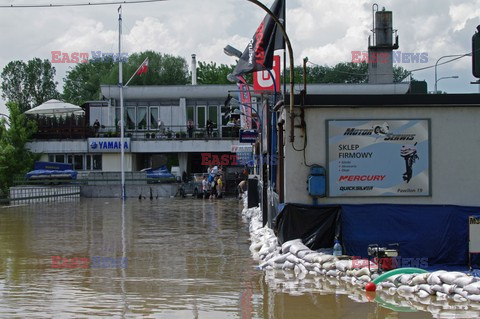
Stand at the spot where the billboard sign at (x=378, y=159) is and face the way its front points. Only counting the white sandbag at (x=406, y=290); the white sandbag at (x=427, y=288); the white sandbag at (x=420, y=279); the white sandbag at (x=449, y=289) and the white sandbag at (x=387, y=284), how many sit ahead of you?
5

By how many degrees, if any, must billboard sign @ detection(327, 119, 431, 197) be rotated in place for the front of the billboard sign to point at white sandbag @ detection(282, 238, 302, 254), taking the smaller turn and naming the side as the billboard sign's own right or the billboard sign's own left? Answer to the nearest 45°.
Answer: approximately 45° to the billboard sign's own right

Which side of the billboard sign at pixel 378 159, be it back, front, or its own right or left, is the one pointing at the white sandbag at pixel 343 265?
front

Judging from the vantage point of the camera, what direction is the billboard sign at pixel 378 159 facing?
facing the viewer

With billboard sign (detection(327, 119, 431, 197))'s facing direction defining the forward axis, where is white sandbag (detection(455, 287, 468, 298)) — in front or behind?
in front

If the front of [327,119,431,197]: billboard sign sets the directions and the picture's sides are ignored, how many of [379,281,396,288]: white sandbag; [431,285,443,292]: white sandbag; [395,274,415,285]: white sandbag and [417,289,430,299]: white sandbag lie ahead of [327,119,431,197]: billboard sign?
4

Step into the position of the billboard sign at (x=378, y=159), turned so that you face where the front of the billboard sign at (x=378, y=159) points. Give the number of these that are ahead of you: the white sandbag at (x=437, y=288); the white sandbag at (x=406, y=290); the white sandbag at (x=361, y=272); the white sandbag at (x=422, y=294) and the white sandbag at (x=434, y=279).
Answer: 5

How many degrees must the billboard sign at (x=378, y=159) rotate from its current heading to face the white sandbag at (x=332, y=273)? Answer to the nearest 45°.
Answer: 0° — it already faces it

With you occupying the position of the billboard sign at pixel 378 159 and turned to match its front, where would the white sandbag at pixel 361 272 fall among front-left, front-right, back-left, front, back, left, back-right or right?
front

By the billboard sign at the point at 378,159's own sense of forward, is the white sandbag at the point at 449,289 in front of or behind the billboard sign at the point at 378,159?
in front

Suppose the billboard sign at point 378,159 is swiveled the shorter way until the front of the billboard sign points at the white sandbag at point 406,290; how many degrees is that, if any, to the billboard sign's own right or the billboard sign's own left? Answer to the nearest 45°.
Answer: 0° — it already faces it

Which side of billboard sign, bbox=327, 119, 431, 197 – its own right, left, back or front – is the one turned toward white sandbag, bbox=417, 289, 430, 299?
front

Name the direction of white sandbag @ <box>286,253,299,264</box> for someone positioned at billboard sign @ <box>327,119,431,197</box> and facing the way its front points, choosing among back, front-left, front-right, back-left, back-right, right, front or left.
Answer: front-right

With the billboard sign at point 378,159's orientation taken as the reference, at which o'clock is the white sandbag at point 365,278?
The white sandbag is roughly at 12 o'clock from the billboard sign.

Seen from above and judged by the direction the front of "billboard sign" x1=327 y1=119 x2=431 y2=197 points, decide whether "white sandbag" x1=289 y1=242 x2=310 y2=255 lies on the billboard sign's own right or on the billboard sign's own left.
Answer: on the billboard sign's own right

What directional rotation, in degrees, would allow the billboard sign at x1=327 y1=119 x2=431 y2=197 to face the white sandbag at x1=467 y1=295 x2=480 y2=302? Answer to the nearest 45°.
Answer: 0° — it already faces it

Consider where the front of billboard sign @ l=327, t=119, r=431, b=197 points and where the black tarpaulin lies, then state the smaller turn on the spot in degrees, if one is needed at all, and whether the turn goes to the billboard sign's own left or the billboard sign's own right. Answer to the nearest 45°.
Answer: approximately 90° to the billboard sign's own right

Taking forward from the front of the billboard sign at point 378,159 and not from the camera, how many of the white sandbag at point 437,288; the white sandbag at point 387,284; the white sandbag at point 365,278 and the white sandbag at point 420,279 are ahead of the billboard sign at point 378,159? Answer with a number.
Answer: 4
